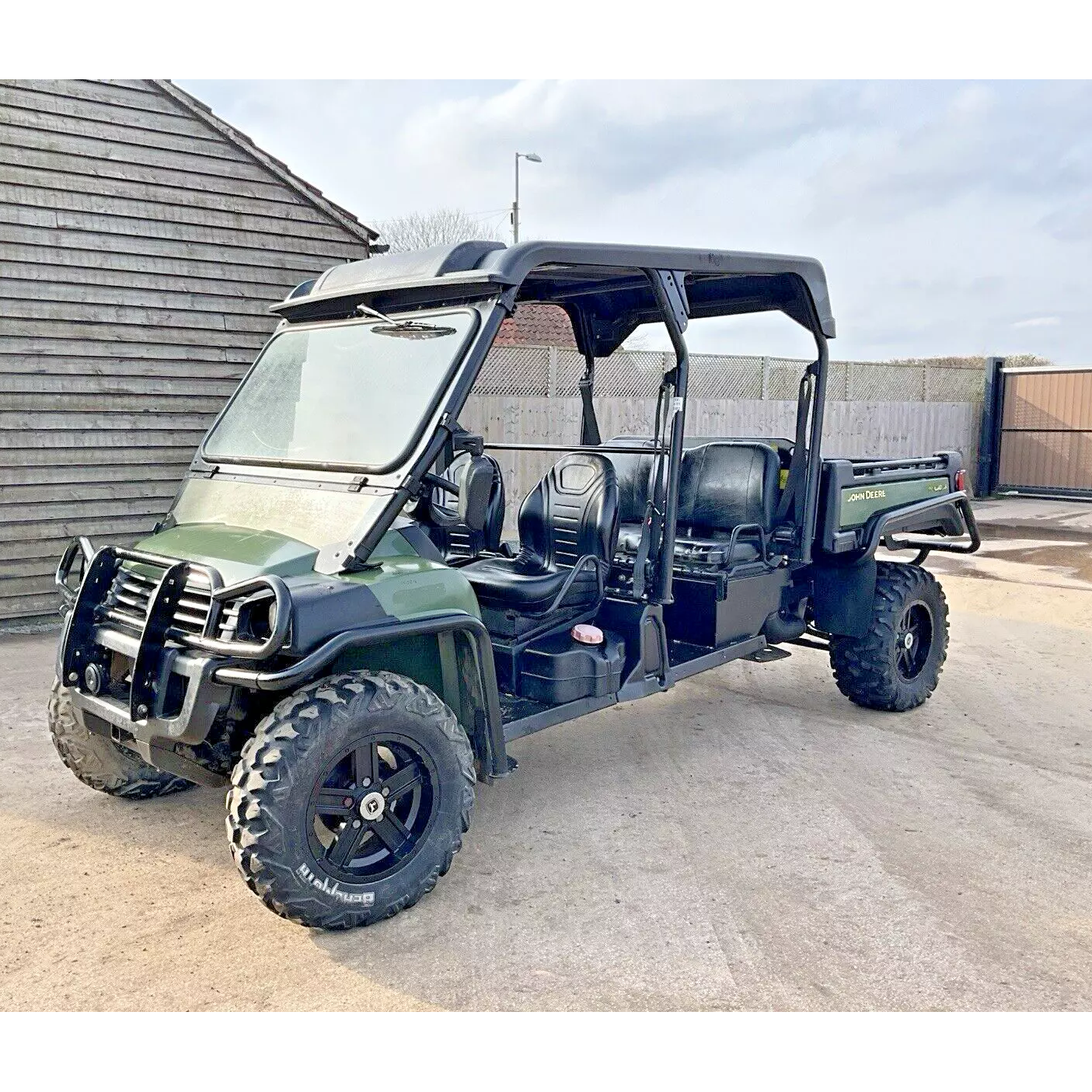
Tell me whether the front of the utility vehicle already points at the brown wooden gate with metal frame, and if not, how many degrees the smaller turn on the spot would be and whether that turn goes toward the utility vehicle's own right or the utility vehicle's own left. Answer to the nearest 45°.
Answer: approximately 180°

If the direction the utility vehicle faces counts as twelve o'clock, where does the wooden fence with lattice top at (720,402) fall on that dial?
The wooden fence with lattice top is roughly at 5 o'clock from the utility vehicle.

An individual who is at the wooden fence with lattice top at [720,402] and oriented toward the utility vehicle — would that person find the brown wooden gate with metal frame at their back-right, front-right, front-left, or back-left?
back-left

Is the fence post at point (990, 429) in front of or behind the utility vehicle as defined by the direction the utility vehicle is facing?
behind

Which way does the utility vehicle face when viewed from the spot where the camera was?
facing the viewer and to the left of the viewer
